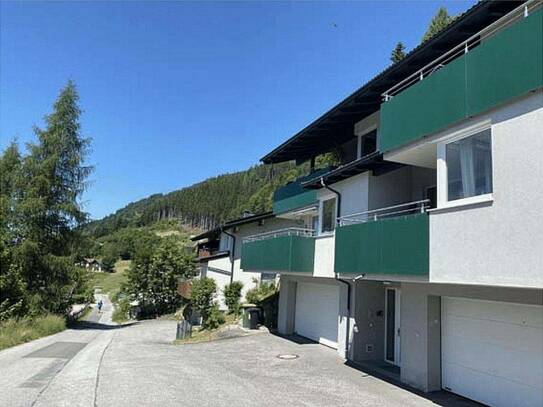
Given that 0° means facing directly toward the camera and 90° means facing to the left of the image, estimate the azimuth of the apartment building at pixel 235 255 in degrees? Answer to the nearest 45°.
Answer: approximately 45°

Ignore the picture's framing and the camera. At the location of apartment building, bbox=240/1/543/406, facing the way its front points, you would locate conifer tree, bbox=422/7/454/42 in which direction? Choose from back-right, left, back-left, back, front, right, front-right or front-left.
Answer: back-right
